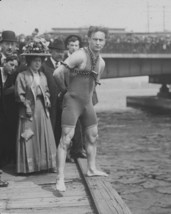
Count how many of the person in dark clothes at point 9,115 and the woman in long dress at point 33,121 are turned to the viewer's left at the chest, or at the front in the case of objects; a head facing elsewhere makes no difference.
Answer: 0

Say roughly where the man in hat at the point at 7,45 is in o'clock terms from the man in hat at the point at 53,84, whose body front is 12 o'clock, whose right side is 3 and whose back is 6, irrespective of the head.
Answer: the man in hat at the point at 7,45 is roughly at 4 o'clock from the man in hat at the point at 53,84.

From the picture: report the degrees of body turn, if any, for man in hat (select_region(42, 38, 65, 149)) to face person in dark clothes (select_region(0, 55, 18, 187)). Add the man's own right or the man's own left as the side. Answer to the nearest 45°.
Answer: approximately 90° to the man's own right

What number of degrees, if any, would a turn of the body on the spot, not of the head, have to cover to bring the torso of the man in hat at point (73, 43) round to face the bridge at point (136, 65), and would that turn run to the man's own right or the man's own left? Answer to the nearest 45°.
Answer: approximately 135° to the man's own left

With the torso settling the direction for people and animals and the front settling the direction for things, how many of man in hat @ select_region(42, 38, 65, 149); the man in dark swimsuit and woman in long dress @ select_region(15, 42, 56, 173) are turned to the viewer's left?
0

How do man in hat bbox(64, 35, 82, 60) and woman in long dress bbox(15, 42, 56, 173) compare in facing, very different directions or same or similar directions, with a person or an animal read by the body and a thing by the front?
same or similar directions

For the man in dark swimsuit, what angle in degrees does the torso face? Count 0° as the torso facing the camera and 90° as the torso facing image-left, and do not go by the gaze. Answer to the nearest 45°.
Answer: approximately 315°

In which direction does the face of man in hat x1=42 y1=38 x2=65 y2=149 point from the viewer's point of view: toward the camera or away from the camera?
toward the camera

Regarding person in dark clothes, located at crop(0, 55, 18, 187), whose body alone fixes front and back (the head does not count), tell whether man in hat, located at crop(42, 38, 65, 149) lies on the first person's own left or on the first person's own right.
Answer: on the first person's own left

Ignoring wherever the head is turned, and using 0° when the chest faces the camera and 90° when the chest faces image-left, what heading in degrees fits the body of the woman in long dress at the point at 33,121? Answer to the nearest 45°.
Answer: approximately 315°

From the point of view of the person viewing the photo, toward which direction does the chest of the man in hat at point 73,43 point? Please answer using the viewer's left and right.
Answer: facing the viewer and to the right of the viewer

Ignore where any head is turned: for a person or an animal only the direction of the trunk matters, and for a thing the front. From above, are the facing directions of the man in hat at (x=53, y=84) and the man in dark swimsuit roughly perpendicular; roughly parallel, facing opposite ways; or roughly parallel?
roughly parallel
